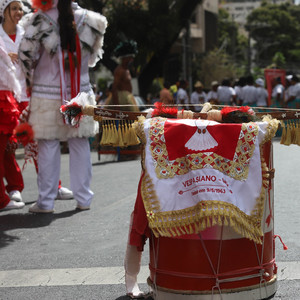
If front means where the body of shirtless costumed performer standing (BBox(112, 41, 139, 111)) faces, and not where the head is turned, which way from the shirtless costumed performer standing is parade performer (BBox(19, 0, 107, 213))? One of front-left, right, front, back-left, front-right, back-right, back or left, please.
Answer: right

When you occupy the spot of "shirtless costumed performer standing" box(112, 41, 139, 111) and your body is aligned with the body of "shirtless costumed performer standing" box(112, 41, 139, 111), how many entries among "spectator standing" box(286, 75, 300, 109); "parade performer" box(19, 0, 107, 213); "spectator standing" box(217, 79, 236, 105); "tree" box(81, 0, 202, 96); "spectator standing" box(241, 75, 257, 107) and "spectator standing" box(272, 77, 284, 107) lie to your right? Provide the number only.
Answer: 1

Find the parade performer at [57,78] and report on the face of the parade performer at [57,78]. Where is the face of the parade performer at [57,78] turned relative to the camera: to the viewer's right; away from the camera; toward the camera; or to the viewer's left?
away from the camera

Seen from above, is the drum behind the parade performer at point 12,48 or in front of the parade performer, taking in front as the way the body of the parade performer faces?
in front

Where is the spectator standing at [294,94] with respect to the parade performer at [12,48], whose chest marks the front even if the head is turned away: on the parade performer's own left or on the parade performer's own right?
on the parade performer's own left

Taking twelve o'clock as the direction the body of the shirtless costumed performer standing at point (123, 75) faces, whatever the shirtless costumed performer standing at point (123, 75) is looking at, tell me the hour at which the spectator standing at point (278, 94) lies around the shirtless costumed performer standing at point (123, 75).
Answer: the spectator standing at point (278, 94) is roughly at 10 o'clock from the shirtless costumed performer standing at point (123, 75).
